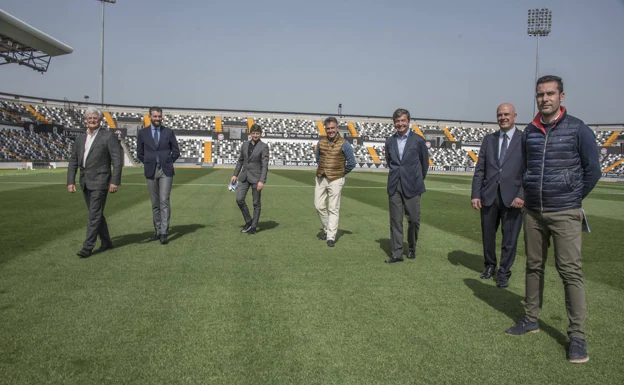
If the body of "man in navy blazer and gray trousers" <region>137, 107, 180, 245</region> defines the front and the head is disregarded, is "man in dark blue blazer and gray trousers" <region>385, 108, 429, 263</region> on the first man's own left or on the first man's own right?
on the first man's own left

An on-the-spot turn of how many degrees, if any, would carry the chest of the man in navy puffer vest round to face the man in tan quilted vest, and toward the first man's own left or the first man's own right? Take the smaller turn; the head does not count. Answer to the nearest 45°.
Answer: approximately 90° to the first man's own right

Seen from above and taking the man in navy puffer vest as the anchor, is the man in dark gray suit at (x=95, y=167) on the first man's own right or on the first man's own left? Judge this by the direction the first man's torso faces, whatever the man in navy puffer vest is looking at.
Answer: on the first man's own right

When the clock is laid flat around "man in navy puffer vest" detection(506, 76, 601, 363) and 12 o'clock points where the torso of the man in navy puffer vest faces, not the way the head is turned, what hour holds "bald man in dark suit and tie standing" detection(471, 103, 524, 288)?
The bald man in dark suit and tie standing is roughly at 4 o'clock from the man in navy puffer vest.

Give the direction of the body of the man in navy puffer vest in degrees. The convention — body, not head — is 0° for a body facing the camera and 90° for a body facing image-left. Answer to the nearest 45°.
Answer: approximately 45°

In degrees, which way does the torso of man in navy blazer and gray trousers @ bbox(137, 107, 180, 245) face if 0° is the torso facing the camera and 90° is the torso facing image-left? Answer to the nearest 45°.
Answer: approximately 0°

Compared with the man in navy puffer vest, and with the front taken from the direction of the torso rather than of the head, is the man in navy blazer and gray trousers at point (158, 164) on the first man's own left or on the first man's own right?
on the first man's own right
